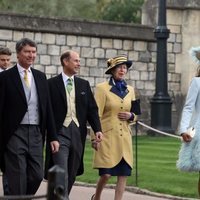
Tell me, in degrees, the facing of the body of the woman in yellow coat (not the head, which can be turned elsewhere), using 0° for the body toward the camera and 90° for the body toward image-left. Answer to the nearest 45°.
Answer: approximately 315°

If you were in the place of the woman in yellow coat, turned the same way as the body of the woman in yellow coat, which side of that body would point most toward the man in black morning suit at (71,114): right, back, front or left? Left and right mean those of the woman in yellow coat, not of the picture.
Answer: right

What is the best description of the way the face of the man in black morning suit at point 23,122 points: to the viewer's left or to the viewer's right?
to the viewer's right

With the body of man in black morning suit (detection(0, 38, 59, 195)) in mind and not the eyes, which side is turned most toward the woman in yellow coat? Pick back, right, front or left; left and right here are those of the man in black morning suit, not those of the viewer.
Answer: left

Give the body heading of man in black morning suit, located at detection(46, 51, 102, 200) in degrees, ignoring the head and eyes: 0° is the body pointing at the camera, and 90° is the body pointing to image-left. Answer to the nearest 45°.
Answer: approximately 315°

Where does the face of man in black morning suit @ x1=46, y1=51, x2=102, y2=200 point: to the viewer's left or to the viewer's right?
to the viewer's right

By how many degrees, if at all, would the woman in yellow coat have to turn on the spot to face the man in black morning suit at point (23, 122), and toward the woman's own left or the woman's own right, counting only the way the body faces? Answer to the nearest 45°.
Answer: approximately 90° to the woman's own right

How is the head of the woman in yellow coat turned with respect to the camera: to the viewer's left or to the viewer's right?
to the viewer's right
